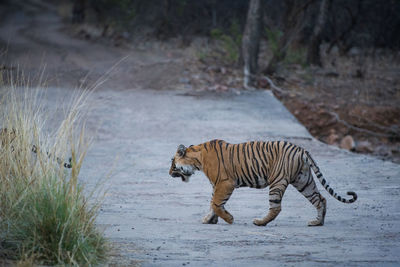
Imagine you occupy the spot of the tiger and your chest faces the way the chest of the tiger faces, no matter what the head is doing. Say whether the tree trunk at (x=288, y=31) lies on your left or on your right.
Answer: on your right

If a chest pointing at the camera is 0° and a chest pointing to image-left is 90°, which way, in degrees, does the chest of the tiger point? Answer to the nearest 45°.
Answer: approximately 90°

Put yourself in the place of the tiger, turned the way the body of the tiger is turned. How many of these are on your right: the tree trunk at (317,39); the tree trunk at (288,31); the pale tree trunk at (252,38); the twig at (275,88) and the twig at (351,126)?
5

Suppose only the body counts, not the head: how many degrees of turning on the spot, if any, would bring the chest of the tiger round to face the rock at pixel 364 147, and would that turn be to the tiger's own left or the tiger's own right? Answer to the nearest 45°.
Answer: approximately 90° to the tiger's own right

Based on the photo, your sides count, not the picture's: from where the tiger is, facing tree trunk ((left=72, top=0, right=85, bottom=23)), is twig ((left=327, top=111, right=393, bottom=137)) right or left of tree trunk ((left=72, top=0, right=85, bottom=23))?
right

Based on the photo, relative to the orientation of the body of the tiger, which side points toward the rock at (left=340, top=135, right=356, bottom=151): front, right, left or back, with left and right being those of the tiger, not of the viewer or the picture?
right

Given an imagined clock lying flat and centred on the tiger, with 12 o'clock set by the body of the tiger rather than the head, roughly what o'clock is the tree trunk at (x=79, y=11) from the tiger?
The tree trunk is roughly at 2 o'clock from the tiger.

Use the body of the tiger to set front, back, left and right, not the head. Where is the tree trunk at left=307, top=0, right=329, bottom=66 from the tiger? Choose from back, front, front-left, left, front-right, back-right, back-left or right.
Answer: right

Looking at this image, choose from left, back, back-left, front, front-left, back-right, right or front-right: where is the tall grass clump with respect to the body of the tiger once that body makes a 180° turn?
back-right

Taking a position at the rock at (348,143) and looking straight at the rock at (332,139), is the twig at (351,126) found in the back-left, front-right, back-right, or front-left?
front-right

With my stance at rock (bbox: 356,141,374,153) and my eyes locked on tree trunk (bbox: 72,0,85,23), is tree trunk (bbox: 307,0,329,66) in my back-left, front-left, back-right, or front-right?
front-right

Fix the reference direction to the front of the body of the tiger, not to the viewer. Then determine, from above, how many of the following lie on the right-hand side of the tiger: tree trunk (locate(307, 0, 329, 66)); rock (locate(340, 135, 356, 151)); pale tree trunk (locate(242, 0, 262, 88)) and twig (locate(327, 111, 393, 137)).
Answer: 4

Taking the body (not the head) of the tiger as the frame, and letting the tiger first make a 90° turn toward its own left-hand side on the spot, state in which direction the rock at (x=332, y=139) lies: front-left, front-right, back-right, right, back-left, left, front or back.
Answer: back

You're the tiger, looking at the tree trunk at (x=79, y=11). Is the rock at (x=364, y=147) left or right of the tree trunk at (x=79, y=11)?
right

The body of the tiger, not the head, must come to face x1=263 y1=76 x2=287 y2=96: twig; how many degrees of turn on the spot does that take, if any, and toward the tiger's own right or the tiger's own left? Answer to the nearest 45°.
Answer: approximately 90° to the tiger's own right

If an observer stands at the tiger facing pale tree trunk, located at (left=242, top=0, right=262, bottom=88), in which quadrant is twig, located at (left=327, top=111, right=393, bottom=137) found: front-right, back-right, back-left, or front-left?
front-right

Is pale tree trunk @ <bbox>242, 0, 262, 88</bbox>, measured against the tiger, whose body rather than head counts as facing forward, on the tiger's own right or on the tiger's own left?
on the tiger's own right
